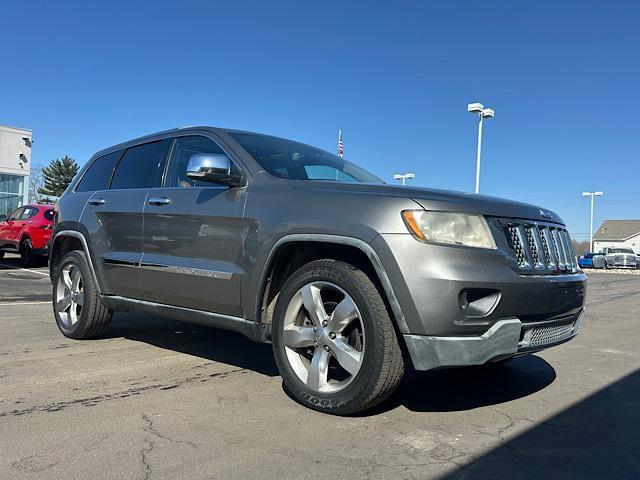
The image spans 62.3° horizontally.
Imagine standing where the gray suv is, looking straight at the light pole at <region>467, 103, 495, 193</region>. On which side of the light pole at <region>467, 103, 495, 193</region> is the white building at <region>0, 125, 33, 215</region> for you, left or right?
left

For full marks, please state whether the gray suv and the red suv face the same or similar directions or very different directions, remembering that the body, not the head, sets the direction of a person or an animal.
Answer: very different directions

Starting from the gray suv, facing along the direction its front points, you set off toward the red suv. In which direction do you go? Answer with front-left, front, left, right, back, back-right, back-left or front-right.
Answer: back

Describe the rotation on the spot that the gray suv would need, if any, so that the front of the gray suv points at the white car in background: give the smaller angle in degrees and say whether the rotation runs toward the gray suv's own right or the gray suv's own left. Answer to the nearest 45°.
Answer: approximately 90° to the gray suv's own left

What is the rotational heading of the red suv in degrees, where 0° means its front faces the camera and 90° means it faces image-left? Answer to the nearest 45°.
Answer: approximately 135°

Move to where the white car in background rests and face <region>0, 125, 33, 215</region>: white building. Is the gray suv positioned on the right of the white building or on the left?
left

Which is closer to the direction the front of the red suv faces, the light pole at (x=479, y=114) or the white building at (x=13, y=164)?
the white building

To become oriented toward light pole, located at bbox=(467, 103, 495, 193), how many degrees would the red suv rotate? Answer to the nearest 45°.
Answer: approximately 135° to its right

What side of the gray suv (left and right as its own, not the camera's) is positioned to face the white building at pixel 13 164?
back

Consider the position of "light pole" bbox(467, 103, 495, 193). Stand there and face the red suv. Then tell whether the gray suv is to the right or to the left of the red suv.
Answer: left

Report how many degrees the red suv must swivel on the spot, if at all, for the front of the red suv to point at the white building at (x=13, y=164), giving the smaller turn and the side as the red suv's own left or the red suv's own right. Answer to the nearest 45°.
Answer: approximately 45° to the red suv's own right

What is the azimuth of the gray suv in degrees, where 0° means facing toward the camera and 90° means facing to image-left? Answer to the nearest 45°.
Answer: approximately 315°

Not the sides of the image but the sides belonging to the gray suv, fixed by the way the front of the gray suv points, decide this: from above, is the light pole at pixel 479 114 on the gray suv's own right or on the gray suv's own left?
on the gray suv's own left

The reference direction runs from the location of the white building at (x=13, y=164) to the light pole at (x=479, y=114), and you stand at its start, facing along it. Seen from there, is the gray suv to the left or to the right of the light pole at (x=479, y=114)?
right

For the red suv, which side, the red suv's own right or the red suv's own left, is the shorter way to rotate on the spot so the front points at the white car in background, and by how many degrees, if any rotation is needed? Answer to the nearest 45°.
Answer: approximately 135° to the red suv's own right

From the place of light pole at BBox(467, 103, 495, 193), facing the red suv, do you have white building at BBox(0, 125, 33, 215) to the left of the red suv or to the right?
right
